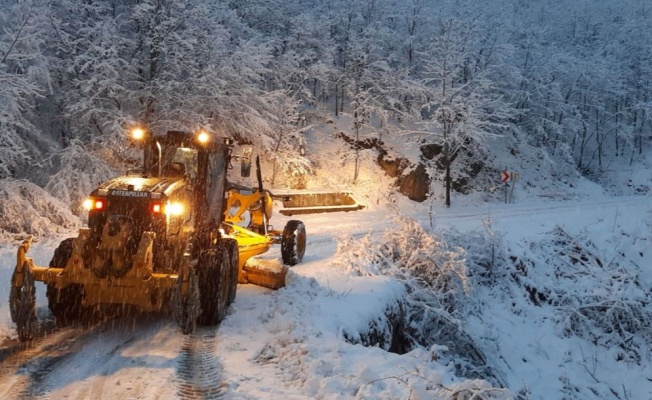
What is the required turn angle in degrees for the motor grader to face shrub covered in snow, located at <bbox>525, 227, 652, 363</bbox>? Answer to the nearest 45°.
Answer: approximately 45° to its right

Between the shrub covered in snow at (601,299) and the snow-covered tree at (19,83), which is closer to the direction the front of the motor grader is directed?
the shrub covered in snow

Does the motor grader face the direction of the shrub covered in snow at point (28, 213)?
no

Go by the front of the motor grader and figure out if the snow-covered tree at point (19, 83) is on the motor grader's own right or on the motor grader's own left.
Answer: on the motor grader's own left

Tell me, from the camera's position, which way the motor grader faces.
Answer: facing away from the viewer and to the right of the viewer

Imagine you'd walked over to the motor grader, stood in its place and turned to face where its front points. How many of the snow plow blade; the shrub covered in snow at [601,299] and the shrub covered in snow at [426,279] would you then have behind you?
0

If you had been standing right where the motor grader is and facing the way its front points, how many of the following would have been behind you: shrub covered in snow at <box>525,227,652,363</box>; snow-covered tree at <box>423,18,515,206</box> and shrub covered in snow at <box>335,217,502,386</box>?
0

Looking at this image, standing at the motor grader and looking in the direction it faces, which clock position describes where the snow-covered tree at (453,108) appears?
The snow-covered tree is roughly at 12 o'clock from the motor grader.

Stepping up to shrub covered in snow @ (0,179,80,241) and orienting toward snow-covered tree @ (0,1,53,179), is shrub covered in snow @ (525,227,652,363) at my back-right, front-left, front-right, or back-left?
back-right
